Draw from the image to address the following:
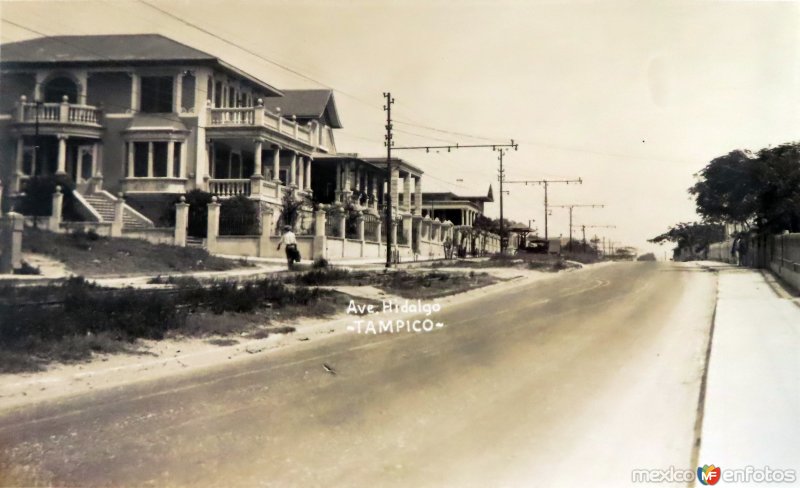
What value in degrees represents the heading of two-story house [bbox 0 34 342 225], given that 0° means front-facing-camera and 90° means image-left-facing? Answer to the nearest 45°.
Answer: approximately 0°

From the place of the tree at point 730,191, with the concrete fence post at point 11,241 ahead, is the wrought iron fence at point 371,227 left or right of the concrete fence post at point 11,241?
right
